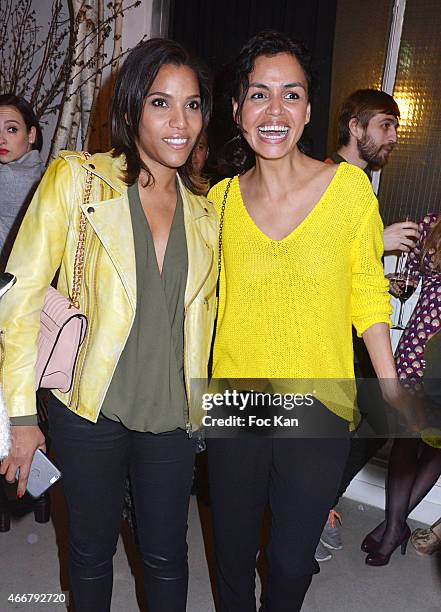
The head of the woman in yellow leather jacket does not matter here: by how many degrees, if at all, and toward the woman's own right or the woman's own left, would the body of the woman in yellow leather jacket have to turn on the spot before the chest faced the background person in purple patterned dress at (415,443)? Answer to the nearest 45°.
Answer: approximately 90° to the woman's own left

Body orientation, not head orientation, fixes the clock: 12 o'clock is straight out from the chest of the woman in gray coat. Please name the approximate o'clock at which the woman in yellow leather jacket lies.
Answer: The woman in yellow leather jacket is roughly at 10 o'clock from the woman in gray coat.

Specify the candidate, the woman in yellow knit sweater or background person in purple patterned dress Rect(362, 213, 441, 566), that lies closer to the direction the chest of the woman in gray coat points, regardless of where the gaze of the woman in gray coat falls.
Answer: the woman in yellow knit sweater

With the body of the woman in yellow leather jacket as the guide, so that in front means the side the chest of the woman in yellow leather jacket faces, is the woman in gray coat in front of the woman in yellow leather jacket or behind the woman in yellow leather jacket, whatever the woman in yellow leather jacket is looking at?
behind

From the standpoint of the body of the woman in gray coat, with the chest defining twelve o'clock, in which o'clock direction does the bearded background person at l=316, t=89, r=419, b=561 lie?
The bearded background person is roughly at 8 o'clock from the woman in gray coat.

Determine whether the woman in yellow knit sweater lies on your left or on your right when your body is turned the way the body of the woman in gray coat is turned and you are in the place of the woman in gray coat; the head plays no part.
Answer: on your left

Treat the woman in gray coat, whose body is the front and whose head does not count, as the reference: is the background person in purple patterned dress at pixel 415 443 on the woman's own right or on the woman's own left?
on the woman's own left
